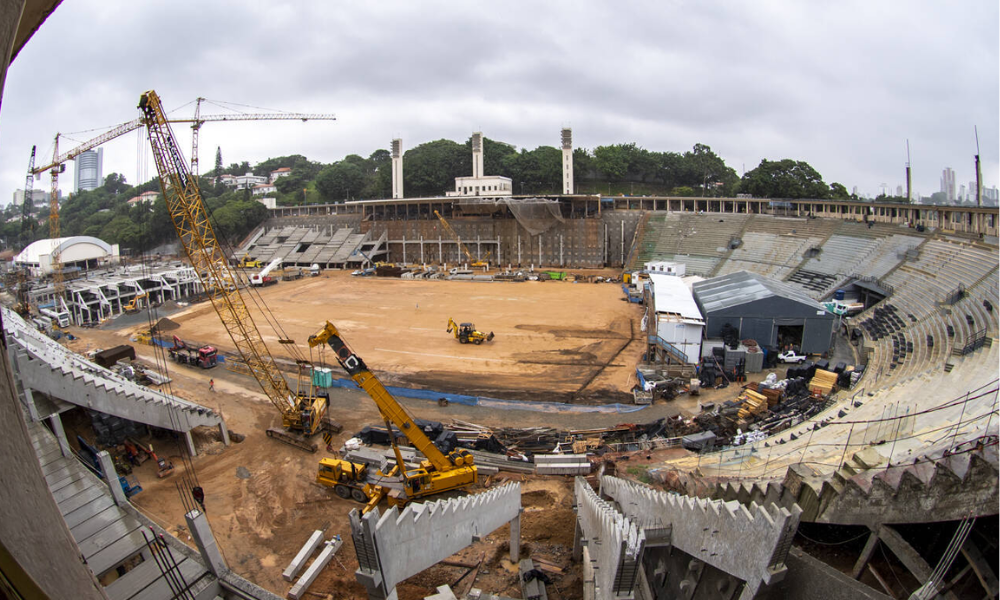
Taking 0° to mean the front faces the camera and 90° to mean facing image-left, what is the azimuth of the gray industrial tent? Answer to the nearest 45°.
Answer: approximately 0°

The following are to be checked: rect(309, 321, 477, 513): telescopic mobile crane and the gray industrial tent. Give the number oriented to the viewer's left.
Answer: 1

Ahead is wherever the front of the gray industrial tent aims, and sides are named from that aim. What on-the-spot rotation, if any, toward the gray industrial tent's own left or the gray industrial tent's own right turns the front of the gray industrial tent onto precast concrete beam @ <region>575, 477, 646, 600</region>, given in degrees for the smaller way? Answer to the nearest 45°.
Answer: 0° — it already faces it

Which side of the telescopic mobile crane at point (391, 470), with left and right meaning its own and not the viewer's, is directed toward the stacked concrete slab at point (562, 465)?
back

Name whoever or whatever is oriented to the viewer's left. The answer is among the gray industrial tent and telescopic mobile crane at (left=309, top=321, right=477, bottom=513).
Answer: the telescopic mobile crane

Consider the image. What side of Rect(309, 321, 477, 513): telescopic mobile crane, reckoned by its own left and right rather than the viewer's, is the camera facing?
left

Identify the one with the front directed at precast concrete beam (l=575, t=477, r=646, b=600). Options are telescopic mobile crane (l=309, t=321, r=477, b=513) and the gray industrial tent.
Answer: the gray industrial tent
